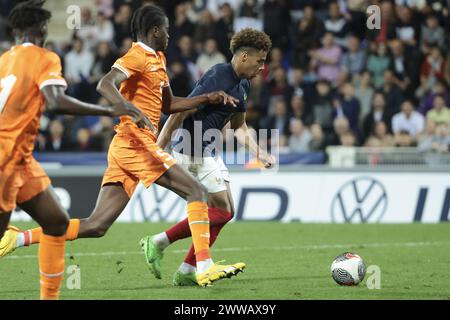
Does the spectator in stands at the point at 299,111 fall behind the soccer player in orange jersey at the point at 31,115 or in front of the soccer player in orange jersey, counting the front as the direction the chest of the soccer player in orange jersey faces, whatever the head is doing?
in front

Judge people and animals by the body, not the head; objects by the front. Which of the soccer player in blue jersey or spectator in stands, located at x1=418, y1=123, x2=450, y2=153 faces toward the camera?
the spectator in stands

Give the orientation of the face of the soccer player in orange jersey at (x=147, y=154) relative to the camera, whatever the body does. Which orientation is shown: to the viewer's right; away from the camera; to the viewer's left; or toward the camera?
to the viewer's right

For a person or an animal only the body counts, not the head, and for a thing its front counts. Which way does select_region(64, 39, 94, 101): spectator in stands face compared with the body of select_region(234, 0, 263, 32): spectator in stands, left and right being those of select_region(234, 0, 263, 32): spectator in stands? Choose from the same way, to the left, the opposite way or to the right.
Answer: the same way

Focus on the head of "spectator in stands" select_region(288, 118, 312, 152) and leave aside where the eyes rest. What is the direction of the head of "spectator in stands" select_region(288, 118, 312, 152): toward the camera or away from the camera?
toward the camera

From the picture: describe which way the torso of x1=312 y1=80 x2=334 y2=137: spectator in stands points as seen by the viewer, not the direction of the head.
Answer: toward the camera

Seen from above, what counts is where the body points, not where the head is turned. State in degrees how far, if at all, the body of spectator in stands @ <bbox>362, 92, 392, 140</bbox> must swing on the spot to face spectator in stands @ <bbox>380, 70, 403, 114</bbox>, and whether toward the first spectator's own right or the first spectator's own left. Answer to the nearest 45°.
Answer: approximately 135° to the first spectator's own left

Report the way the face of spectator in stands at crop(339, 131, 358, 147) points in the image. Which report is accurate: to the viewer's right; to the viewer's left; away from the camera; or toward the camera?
toward the camera

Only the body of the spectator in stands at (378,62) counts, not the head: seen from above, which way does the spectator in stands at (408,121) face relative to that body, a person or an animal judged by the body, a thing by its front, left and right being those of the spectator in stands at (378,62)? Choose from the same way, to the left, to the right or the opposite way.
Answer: the same way

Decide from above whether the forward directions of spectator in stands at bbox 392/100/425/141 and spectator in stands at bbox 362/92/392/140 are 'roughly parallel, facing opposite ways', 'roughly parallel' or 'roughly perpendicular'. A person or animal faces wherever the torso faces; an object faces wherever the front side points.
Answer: roughly parallel

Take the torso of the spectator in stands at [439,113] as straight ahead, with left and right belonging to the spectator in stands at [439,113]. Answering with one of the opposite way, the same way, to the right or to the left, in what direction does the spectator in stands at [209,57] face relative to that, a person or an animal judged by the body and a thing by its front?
the same way

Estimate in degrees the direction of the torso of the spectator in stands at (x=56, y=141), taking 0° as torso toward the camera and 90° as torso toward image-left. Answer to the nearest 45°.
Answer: approximately 0°

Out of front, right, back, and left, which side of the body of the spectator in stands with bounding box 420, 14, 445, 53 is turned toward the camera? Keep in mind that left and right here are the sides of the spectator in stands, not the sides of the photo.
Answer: front

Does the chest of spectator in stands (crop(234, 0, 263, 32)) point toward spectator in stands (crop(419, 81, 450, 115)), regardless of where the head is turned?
no

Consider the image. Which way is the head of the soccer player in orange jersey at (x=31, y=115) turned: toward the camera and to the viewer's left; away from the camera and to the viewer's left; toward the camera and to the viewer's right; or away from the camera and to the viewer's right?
away from the camera and to the viewer's right

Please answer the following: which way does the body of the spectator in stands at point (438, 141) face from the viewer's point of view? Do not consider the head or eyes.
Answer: toward the camera
